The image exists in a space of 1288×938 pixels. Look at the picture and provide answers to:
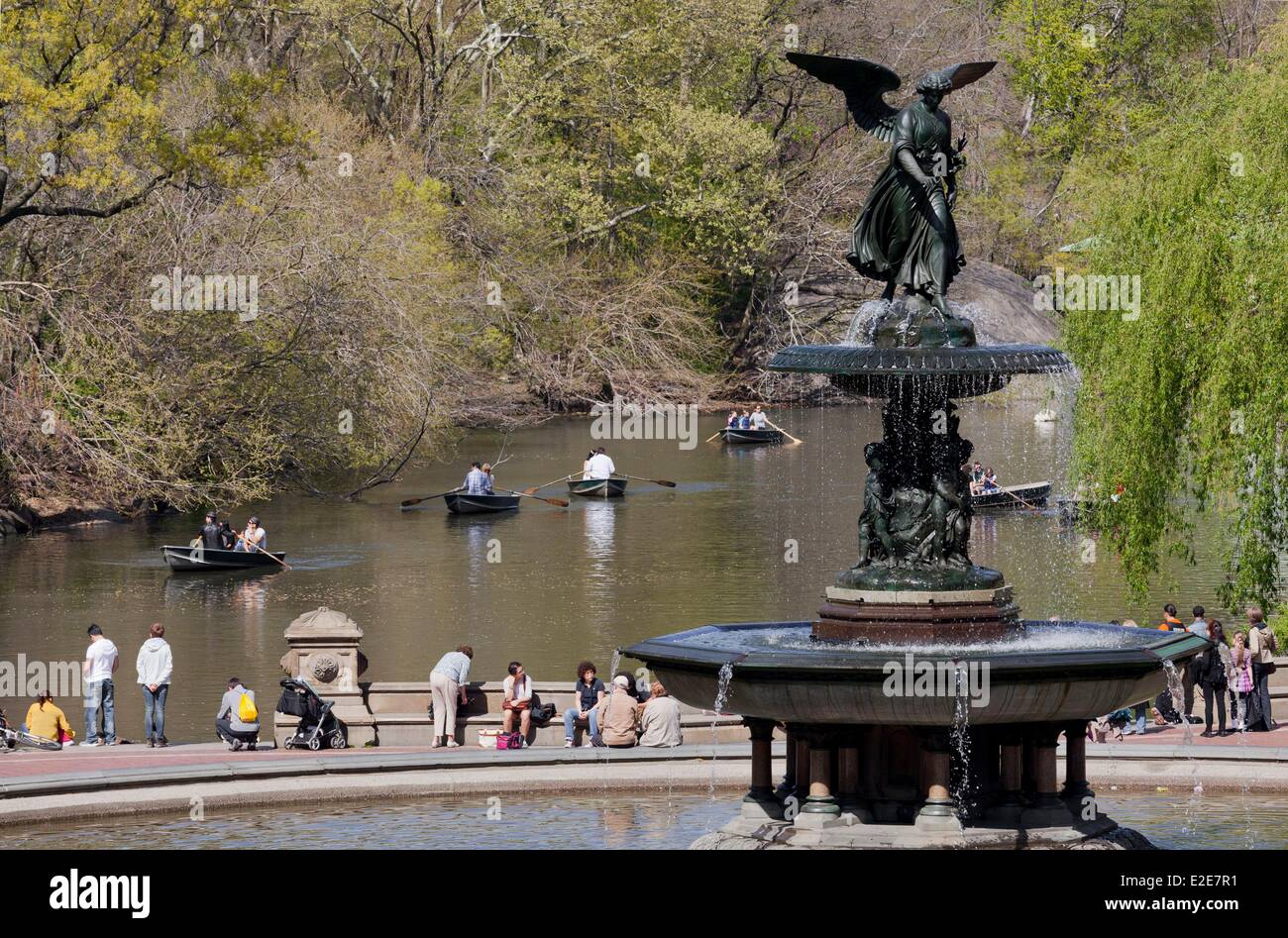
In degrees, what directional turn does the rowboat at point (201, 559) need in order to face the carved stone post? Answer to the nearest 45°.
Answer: approximately 90° to its left

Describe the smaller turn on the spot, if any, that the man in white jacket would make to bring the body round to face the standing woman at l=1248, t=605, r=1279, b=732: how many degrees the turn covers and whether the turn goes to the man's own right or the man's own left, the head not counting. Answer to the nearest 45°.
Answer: approximately 90° to the man's own right

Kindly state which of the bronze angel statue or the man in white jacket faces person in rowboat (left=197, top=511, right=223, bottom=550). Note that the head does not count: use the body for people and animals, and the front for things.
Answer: the man in white jacket

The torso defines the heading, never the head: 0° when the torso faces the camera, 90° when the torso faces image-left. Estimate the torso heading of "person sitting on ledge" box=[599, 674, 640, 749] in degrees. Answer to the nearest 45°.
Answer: approximately 180°

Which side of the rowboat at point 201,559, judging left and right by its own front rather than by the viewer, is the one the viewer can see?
left

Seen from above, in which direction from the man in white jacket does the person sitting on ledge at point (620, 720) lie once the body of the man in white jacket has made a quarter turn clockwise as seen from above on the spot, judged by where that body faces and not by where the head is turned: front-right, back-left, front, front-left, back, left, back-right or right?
front-right

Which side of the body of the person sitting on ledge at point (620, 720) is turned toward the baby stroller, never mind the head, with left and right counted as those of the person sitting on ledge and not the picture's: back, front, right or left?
left

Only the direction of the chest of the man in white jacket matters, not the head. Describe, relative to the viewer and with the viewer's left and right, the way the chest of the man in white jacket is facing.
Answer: facing away from the viewer

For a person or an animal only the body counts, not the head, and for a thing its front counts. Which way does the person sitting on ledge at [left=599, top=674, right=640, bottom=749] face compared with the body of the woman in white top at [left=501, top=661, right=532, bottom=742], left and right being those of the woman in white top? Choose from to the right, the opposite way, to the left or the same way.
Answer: the opposite way

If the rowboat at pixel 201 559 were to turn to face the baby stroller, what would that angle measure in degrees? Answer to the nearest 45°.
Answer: approximately 90° to its left

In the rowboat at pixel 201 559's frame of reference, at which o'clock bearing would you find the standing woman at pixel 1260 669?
The standing woman is roughly at 8 o'clock from the rowboat.

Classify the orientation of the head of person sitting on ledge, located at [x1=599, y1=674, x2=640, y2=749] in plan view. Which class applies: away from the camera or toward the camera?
away from the camera

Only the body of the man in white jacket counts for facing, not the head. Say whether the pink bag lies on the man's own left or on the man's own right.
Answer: on the man's own right
